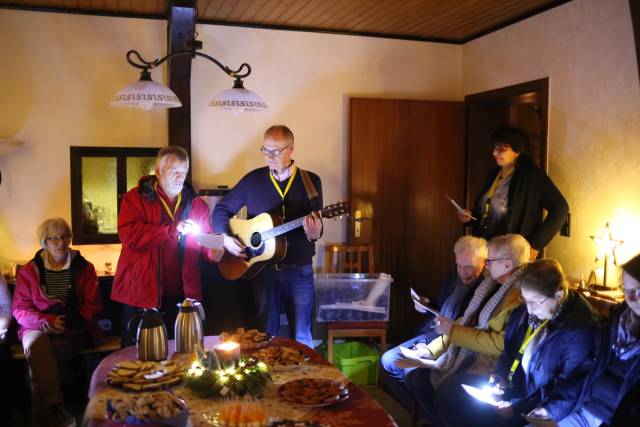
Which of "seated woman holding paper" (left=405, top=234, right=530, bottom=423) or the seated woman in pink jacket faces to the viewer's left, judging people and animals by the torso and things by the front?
the seated woman holding paper

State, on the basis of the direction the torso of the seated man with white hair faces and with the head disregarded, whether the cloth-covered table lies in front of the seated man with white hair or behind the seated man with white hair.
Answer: in front

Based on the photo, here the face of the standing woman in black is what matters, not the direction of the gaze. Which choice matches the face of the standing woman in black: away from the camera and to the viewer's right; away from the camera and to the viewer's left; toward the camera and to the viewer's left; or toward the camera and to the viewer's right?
toward the camera and to the viewer's left

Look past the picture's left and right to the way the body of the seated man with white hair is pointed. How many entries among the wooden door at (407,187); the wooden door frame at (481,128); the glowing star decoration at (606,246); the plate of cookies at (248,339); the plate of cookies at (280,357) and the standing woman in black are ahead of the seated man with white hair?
2

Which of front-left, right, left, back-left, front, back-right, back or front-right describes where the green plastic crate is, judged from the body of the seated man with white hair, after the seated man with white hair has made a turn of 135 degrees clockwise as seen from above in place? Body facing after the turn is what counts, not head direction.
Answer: front-left

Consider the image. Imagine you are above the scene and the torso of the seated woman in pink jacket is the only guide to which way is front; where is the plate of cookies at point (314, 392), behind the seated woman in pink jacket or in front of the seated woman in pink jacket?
in front

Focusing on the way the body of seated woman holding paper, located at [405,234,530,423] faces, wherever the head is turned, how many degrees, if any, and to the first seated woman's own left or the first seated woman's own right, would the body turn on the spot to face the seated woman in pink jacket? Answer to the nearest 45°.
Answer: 0° — they already face them

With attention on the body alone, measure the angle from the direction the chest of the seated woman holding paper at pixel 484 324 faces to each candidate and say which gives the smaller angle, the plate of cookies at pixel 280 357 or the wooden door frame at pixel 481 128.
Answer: the plate of cookies

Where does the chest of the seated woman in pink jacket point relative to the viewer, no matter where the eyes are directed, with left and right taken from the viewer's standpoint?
facing the viewer

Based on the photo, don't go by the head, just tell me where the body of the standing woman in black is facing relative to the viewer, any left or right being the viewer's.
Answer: facing the viewer and to the left of the viewer

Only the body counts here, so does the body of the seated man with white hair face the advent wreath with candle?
yes

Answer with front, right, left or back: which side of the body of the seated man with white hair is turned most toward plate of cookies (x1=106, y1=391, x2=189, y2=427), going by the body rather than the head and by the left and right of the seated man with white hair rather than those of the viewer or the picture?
front

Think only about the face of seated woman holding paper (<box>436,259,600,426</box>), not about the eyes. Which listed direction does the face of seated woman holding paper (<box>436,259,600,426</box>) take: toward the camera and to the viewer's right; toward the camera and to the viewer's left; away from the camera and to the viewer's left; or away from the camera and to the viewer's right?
toward the camera and to the viewer's left

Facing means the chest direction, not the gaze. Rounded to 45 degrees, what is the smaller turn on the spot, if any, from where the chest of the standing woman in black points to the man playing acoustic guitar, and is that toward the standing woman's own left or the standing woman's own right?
0° — they already face them

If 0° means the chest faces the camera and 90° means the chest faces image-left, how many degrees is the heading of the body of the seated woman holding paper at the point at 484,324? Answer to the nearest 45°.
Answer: approximately 90°

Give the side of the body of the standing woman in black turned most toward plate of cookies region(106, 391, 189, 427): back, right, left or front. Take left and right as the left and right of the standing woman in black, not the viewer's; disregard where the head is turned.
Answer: front

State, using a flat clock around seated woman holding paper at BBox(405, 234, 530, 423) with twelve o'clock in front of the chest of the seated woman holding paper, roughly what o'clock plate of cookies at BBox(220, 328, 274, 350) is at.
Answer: The plate of cookies is roughly at 11 o'clock from the seated woman holding paper.

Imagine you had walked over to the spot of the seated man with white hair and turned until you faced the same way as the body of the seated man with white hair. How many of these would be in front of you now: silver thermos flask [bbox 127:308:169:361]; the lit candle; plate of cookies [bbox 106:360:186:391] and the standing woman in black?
3

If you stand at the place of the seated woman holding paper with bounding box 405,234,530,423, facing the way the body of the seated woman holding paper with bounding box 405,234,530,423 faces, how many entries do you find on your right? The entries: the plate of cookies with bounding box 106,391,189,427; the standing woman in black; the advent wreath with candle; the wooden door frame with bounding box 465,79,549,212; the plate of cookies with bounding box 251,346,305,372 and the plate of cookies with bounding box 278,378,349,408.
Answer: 2
